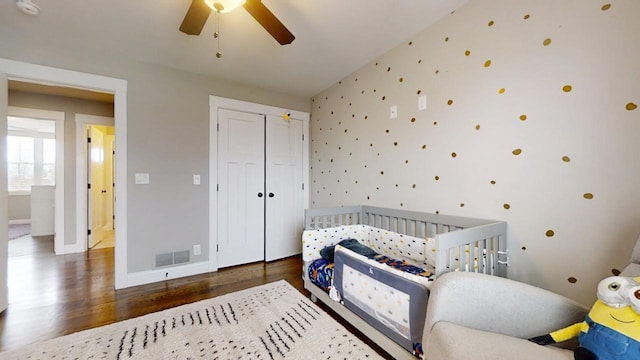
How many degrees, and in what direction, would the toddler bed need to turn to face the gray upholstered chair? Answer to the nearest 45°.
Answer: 0° — it already faces it

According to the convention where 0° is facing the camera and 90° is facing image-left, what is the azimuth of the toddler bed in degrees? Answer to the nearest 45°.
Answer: approximately 315°

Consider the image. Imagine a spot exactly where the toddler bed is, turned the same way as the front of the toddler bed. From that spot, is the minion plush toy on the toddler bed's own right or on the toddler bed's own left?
on the toddler bed's own left
